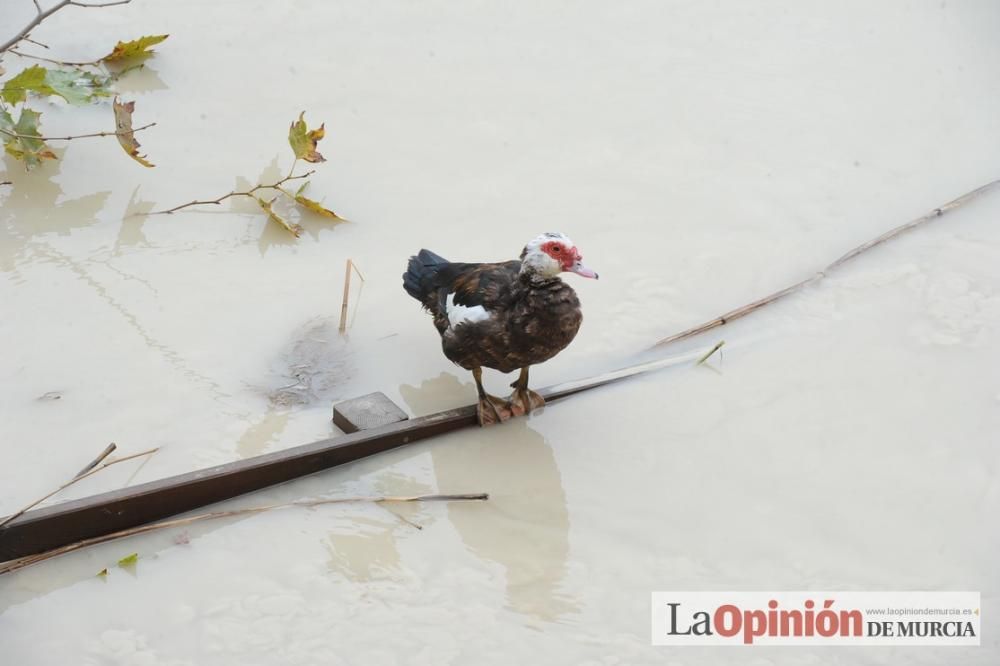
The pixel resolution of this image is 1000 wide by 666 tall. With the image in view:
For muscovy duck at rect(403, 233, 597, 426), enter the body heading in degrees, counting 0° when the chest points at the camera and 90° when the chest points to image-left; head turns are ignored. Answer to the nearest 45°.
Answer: approximately 315°

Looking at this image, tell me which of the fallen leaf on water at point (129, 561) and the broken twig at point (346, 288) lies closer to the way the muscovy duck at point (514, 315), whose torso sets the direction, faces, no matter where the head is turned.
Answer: the fallen leaf on water

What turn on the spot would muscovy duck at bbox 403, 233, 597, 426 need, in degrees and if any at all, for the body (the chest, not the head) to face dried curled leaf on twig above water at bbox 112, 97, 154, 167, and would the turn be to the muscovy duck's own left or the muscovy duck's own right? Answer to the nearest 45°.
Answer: approximately 180°

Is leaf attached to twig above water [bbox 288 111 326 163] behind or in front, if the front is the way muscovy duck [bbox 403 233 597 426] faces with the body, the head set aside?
behind

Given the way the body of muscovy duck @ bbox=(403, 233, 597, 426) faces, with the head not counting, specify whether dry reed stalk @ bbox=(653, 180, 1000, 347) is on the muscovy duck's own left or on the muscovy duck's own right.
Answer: on the muscovy duck's own left
